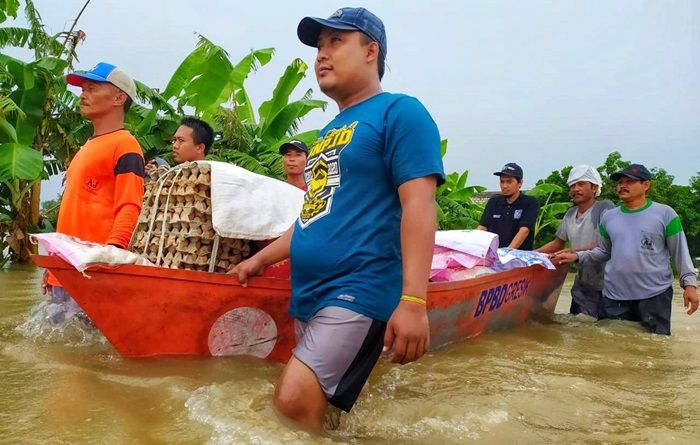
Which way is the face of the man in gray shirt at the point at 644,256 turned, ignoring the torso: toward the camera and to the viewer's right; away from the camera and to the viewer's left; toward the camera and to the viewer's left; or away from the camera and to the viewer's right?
toward the camera and to the viewer's left

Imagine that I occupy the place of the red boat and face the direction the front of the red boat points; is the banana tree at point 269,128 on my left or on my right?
on my right

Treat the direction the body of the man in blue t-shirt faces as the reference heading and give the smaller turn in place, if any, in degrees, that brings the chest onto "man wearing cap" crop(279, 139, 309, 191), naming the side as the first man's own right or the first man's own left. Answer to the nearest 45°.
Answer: approximately 135° to the first man's own right

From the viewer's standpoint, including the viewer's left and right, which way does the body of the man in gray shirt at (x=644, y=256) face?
facing the viewer and to the left of the viewer

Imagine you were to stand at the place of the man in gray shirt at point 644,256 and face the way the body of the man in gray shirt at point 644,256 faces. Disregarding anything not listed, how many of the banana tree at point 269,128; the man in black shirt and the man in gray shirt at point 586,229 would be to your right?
3

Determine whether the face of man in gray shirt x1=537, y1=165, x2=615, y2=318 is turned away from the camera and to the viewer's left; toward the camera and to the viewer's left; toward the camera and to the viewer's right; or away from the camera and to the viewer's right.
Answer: toward the camera and to the viewer's left

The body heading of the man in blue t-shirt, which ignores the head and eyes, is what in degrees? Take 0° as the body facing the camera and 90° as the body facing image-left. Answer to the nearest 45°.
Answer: approximately 45°

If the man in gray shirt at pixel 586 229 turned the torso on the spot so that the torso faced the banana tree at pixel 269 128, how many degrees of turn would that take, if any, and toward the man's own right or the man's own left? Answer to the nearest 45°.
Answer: approximately 90° to the man's own right

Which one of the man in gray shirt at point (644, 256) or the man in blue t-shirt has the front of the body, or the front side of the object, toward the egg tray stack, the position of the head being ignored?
the man in gray shirt

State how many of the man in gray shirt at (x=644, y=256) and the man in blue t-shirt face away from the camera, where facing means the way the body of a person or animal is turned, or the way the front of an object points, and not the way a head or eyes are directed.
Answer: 0

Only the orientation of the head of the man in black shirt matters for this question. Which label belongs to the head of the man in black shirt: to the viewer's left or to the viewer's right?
to the viewer's left

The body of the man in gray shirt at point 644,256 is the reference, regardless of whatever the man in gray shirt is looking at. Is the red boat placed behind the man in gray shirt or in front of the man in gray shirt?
in front

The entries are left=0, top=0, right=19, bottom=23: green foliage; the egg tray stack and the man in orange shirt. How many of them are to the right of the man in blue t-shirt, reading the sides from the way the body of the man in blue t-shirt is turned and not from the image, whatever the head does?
3

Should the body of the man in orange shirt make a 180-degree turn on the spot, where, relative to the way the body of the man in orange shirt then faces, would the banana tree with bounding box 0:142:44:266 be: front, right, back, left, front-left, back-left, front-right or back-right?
front-left
